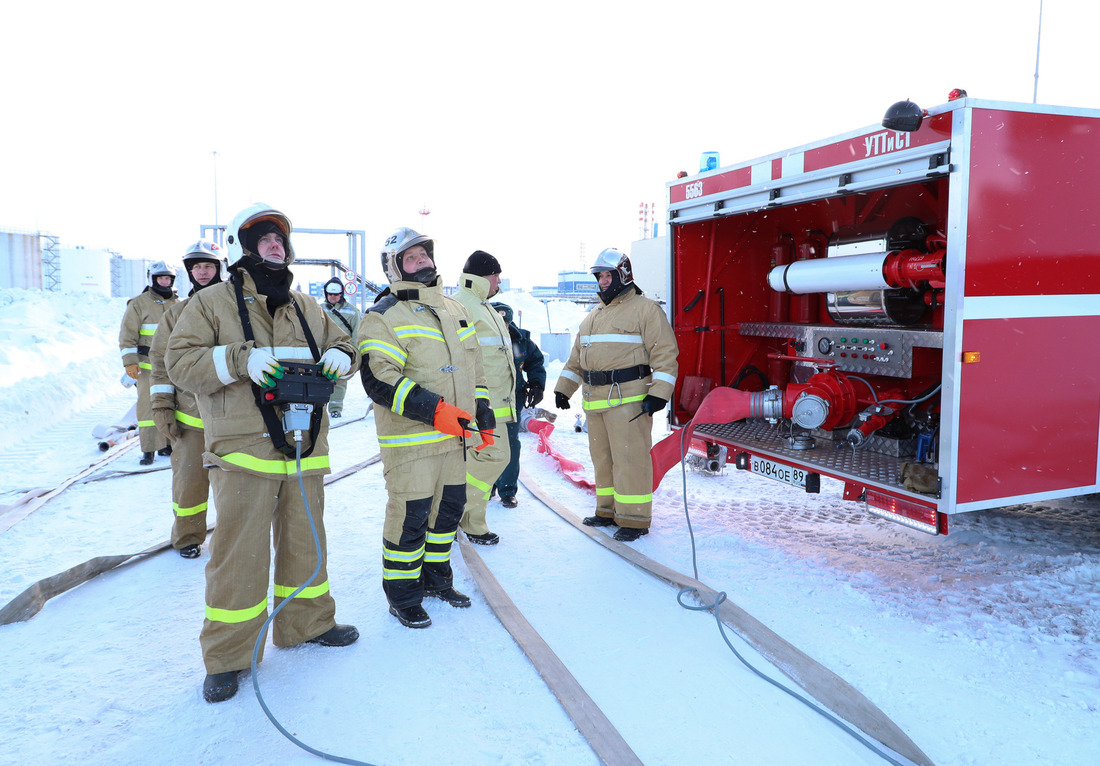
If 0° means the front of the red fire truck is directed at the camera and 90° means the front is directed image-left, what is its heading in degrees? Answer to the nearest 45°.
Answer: approximately 225°

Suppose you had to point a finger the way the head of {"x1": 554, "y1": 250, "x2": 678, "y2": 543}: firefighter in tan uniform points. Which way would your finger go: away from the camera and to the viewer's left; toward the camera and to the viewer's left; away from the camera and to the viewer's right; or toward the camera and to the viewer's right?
toward the camera and to the viewer's left

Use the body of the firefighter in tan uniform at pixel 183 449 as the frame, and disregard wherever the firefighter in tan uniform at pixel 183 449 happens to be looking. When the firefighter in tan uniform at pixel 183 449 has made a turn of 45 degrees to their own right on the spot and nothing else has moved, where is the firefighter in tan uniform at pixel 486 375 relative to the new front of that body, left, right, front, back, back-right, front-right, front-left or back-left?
left

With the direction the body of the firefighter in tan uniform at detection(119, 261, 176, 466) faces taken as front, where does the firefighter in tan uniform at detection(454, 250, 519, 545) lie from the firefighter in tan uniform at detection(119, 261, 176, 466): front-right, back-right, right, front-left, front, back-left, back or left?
front

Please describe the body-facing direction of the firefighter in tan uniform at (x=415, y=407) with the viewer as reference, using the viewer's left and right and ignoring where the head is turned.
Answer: facing the viewer and to the right of the viewer

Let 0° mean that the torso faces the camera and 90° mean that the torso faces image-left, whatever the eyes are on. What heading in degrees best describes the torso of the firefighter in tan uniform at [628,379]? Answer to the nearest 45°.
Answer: approximately 45°

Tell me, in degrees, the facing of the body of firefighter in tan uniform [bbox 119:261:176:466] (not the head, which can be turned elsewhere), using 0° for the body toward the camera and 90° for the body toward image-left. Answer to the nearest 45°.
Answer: approximately 315°

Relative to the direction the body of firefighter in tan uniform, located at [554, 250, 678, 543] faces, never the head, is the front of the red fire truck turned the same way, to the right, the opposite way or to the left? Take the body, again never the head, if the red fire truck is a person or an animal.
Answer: the opposite way
